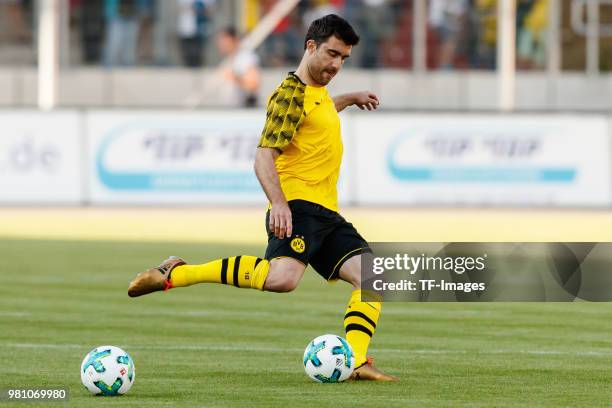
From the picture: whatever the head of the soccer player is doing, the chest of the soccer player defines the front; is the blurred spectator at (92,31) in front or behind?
behind

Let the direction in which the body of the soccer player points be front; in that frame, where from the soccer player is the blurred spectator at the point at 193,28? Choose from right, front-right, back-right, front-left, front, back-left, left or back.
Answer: back-left

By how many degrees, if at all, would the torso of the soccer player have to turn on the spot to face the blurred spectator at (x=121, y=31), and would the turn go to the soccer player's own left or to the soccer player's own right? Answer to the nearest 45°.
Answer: approximately 135° to the soccer player's own left

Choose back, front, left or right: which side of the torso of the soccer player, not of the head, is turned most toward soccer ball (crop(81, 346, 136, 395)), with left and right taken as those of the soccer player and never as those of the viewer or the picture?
right

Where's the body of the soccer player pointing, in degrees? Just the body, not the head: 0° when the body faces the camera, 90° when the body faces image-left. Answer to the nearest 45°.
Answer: approximately 315°

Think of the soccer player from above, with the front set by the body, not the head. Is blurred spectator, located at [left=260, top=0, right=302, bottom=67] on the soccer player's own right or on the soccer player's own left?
on the soccer player's own left

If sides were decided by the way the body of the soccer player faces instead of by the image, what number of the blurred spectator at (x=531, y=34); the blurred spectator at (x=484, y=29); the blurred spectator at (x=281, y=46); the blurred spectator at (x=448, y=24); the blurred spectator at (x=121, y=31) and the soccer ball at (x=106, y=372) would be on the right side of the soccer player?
1

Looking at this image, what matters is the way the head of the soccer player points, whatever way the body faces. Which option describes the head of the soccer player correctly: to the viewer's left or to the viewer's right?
to the viewer's right

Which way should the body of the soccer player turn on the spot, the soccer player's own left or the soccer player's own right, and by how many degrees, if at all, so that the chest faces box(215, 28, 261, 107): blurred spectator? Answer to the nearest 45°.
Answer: approximately 135° to the soccer player's own left

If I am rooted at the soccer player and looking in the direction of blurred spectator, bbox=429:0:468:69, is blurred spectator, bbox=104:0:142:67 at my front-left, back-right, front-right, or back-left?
front-left

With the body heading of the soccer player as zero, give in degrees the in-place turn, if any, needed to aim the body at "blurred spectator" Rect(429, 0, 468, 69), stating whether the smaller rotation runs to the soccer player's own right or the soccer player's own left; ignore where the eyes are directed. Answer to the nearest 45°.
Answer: approximately 135° to the soccer player's own left

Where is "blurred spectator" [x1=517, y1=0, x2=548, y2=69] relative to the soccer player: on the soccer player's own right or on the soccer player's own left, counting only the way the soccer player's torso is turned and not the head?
on the soccer player's own left

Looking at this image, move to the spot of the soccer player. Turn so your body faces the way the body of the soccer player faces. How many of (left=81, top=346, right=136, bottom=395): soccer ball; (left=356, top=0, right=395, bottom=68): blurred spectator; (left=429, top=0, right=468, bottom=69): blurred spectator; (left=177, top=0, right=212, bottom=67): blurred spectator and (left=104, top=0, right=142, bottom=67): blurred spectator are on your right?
1
